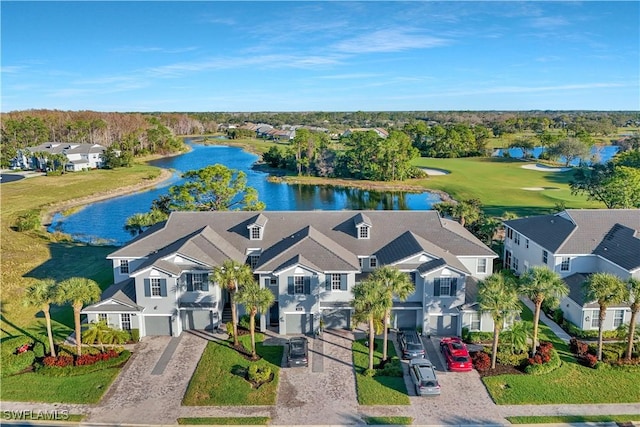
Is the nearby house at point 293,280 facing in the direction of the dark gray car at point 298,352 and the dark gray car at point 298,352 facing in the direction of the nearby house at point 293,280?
yes

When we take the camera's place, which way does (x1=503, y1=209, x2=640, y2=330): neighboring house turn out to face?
facing the viewer

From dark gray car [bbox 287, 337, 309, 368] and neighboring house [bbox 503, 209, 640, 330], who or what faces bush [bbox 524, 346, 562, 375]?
the neighboring house

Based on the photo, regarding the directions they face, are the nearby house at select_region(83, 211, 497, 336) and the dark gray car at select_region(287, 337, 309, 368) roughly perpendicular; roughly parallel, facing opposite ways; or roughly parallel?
roughly parallel, facing opposite ways

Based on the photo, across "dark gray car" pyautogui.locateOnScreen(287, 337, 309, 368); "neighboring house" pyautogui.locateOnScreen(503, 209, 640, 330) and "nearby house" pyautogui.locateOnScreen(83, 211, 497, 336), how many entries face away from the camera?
1

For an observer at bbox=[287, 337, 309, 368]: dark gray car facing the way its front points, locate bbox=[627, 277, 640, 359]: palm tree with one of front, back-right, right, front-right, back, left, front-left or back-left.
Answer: right

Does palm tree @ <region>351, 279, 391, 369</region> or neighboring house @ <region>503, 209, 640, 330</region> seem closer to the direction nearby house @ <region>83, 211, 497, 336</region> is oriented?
the palm tree

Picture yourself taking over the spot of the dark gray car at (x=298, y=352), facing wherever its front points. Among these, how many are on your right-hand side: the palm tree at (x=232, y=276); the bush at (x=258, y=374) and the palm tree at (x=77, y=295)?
0

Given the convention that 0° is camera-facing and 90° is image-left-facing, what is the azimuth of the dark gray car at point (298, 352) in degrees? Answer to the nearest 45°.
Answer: approximately 180°

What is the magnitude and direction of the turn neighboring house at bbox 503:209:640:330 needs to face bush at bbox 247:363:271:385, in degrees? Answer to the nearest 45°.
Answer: approximately 45° to its right

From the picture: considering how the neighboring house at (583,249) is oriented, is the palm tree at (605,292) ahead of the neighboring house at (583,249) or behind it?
ahead

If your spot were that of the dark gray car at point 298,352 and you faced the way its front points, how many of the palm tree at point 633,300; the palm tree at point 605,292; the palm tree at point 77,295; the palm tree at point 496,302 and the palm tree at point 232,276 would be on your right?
3

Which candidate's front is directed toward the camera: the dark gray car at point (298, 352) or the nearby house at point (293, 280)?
the nearby house

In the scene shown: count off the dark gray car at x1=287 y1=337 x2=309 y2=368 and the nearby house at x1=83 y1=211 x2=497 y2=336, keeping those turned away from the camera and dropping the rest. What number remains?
1

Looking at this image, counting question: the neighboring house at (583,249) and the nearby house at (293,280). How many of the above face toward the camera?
2

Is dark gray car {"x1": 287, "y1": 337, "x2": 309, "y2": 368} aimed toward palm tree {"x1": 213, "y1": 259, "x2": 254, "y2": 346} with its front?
no

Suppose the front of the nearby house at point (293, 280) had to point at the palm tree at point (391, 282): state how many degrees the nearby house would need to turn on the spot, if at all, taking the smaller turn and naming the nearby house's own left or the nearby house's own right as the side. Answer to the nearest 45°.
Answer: approximately 45° to the nearby house's own left
